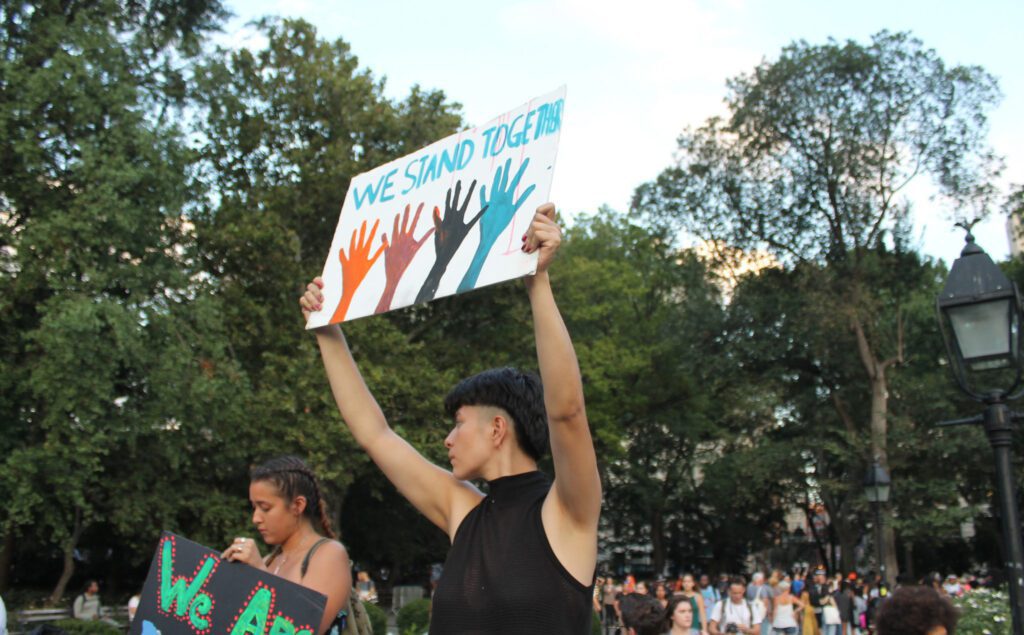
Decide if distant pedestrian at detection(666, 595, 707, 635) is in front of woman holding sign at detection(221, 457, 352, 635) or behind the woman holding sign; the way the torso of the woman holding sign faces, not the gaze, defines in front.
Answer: behind

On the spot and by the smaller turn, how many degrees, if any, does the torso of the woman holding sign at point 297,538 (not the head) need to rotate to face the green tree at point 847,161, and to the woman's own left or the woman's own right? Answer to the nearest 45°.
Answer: approximately 180°

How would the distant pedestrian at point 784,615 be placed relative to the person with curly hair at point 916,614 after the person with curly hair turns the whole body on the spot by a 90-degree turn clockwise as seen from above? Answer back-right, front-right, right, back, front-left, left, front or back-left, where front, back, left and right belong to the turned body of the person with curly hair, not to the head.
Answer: left

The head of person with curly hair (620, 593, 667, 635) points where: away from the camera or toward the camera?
away from the camera

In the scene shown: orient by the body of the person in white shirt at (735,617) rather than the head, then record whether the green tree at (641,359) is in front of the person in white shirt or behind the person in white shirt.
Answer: behind

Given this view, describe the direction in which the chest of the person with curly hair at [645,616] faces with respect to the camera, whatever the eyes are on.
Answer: away from the camera

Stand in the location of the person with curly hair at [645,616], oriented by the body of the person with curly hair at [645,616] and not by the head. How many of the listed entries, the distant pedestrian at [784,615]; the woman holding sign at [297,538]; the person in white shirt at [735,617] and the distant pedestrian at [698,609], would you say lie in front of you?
3

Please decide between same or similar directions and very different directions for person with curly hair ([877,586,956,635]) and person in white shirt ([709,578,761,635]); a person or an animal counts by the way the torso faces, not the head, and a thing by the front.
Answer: very different directions

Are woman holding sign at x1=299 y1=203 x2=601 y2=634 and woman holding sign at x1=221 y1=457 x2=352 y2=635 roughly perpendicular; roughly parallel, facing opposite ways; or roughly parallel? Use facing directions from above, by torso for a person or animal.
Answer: roughly parallel

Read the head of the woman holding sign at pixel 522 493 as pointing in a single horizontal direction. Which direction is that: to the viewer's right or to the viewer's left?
to the viewer's left

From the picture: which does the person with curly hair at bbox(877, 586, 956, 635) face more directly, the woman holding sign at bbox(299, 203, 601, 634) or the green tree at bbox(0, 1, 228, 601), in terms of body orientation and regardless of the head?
the green tree

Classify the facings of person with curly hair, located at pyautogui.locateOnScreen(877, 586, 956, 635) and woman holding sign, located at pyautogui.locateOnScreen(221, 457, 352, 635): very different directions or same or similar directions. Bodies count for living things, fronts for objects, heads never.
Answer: very different directions

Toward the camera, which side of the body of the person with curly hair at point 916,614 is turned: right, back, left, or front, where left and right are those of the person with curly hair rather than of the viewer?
back

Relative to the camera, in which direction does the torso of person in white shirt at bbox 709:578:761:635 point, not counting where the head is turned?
toward the camera

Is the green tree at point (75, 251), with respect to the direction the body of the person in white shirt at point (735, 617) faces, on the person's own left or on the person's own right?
on the person's own right
